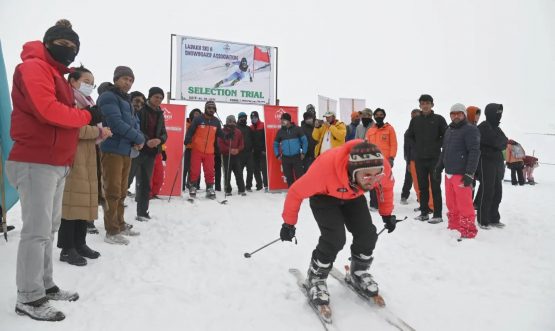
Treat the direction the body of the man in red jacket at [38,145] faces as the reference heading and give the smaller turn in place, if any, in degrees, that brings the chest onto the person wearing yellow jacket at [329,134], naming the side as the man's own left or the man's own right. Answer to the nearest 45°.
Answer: approximately 45° to the man's own left

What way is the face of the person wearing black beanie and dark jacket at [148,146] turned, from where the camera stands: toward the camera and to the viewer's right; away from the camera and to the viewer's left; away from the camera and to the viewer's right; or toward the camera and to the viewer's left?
toward the camera and to the viewer's right

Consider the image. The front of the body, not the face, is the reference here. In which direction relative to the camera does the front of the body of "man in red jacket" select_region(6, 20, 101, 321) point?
to the viewer's right

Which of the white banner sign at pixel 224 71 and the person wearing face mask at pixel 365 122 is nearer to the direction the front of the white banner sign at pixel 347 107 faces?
the person wearing face mask

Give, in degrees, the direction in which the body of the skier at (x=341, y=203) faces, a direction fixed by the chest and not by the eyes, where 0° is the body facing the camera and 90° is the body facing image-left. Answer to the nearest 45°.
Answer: approximately 315°

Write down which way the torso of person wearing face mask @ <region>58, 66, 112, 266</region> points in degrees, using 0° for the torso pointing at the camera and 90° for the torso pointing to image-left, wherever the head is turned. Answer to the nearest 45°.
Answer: approximately 270°

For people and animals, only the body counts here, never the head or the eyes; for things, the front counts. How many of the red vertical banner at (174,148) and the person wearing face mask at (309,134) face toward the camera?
2

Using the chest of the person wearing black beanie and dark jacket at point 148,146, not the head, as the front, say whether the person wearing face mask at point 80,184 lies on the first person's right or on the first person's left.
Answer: on the first person's right

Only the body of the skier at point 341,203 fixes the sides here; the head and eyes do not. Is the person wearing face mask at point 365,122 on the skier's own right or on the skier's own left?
on the skier's own left

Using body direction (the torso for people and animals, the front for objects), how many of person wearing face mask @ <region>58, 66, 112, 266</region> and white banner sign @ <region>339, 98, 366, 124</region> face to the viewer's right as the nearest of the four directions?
1
